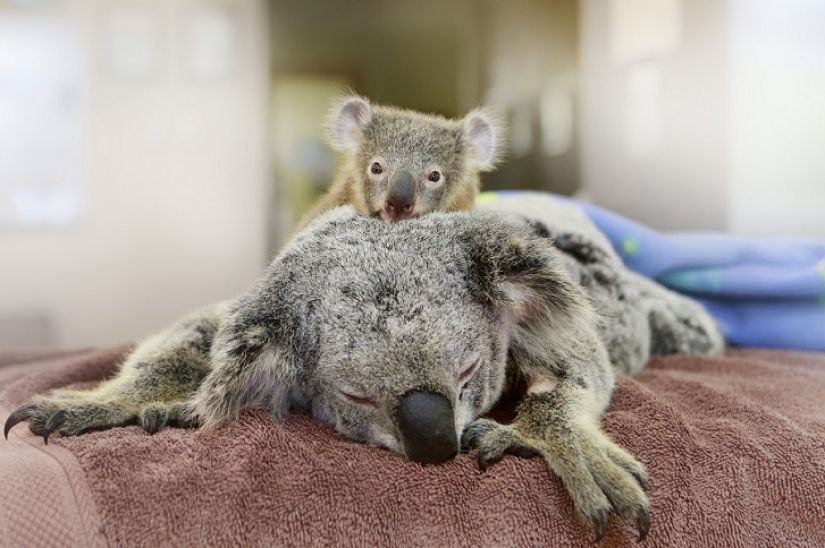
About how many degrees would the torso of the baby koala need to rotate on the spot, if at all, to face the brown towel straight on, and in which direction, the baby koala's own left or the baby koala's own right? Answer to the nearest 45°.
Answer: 0° — it already faces it

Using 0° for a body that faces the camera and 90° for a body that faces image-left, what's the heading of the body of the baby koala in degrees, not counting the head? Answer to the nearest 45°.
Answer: approximately 0°

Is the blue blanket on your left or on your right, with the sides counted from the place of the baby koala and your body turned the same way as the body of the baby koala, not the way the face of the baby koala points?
on your left
